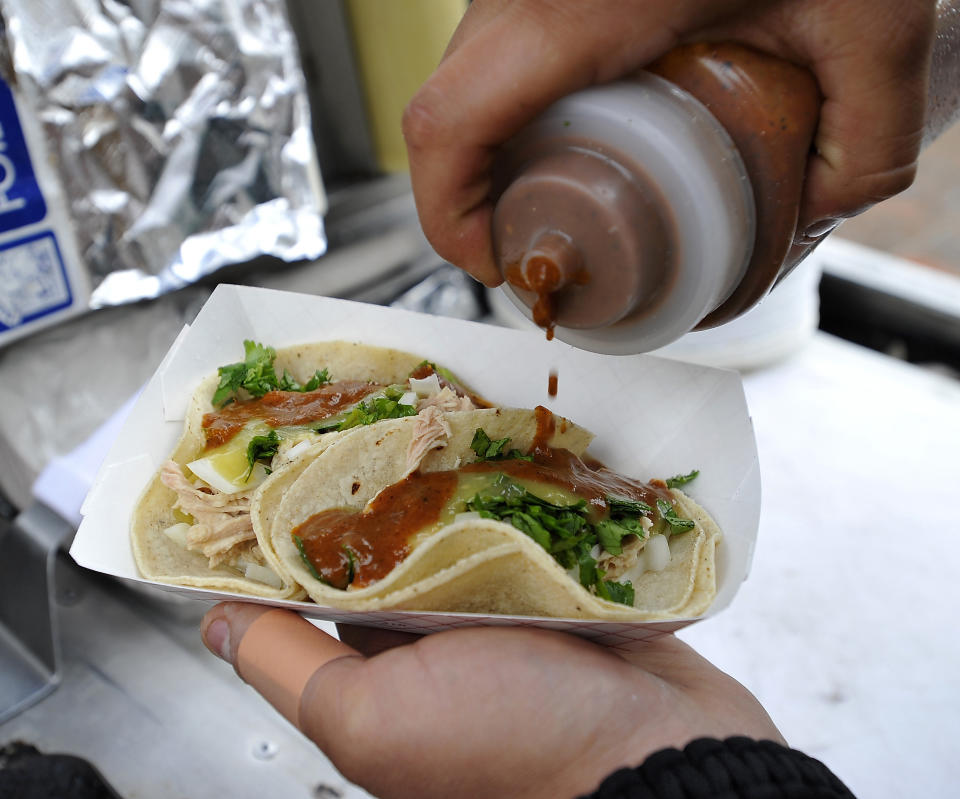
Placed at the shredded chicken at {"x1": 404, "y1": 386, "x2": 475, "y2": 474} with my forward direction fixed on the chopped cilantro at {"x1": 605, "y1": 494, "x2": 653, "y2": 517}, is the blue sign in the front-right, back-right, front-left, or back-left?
back-left

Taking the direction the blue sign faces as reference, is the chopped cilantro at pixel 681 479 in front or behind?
in front

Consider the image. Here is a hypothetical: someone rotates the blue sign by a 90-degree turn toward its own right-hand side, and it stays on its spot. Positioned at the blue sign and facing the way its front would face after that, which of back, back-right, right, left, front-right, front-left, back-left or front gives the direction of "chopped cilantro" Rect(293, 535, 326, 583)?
left

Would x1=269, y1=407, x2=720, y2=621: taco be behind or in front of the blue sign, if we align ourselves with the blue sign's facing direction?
in front

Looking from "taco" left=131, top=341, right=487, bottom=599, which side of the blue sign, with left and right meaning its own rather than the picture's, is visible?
front

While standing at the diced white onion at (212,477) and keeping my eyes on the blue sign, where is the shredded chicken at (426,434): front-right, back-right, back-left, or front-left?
back-right

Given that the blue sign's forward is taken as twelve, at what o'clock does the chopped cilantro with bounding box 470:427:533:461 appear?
The chopped cilantro is roughly at 11 o'clock from the blue sign.

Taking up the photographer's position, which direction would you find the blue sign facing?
facing the viewer

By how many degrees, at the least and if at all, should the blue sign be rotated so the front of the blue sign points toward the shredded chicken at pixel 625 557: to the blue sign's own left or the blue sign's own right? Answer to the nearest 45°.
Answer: approximately 45° to the blue sign's own left

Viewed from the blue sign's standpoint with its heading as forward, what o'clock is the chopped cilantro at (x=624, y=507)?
The chopped cilantro is roughly at 11 o'clock from the blue sign.

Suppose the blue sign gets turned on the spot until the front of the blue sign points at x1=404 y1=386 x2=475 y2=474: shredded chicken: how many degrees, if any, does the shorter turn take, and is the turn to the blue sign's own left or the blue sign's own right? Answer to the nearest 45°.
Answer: approximately 45° to the blue sign's own left

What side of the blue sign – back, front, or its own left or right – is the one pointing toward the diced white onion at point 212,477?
front

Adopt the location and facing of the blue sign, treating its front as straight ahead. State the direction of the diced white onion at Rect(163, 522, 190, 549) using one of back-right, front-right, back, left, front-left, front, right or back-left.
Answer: front
